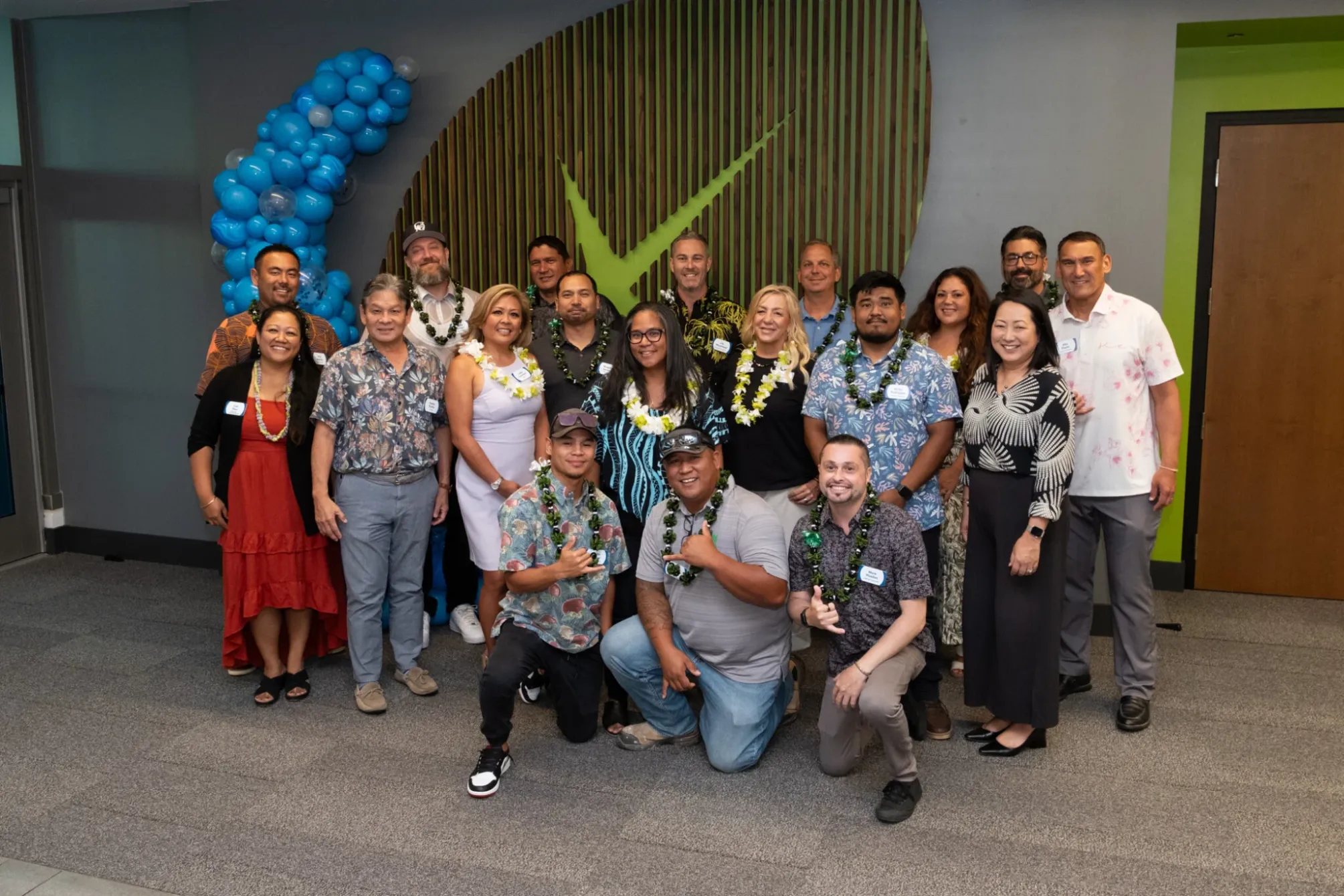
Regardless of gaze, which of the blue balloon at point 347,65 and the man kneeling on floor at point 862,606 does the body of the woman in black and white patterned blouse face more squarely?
the man kneeling on floor

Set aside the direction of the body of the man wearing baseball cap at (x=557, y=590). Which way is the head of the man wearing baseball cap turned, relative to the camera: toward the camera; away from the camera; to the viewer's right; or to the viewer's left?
toward the camera

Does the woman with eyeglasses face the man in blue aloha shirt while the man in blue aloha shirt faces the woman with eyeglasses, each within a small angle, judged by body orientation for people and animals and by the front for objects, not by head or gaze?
no

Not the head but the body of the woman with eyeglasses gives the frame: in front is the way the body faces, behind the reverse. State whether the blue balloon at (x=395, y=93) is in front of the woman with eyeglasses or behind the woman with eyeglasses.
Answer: behind

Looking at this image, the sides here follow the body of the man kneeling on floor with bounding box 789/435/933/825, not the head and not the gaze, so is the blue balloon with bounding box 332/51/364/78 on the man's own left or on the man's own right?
on the man's own right

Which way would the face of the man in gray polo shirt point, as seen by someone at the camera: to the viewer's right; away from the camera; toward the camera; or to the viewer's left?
toward the camera

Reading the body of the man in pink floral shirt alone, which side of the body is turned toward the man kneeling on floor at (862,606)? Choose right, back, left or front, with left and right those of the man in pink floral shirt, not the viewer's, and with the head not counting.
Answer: front

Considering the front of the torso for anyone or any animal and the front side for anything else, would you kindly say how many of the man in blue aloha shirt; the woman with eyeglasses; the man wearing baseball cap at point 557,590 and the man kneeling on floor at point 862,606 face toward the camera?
4

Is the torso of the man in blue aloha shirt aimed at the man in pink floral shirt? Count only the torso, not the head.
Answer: no

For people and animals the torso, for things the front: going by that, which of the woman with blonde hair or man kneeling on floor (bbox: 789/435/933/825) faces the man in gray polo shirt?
the woman with blonde hair

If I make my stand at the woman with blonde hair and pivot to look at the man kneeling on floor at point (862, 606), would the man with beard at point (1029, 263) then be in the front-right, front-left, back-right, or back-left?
front-left

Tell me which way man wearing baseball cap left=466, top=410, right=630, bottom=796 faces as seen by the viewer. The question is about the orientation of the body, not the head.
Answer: toward the camera

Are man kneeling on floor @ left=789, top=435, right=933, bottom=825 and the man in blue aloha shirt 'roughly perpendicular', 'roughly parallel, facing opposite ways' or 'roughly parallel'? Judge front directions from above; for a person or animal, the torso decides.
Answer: roughly parallel

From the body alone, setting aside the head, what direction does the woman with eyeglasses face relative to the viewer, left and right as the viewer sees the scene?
facing the viewer

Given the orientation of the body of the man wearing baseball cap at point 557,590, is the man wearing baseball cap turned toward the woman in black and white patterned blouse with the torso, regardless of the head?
no

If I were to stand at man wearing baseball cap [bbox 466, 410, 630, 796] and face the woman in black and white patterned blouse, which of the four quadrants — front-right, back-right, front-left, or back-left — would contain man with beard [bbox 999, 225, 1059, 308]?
front-left
